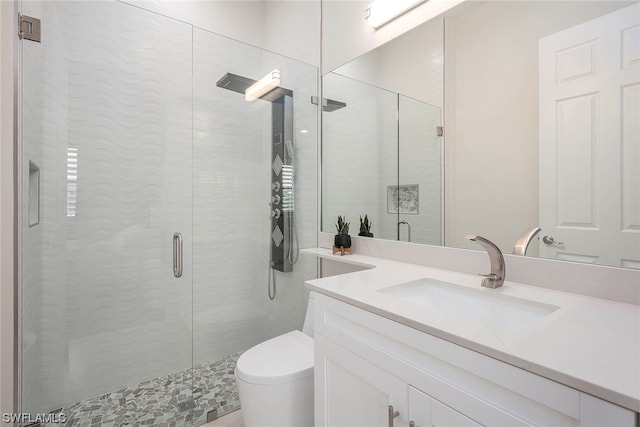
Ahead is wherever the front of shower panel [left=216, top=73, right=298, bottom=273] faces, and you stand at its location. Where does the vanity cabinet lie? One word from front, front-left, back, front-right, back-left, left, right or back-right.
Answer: front-left

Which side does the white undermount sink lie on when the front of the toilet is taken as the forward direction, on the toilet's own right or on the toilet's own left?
on the toilet's own left

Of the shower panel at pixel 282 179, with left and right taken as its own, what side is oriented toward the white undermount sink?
left

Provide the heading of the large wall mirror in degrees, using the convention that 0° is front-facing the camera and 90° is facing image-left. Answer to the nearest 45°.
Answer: approximately 45°

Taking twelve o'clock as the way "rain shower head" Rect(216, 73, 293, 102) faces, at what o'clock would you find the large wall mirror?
The large wall mirror is roughly at 9 o'clock from the rain shower head.

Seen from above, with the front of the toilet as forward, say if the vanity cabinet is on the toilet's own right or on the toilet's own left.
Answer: on the toilet's own left

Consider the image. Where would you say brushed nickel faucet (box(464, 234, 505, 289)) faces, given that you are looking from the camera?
facing the viewer and to the left of the viewer

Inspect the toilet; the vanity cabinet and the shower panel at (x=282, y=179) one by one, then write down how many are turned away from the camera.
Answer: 0

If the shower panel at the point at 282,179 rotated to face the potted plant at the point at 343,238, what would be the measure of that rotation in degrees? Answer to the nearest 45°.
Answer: approximately 90° to its left

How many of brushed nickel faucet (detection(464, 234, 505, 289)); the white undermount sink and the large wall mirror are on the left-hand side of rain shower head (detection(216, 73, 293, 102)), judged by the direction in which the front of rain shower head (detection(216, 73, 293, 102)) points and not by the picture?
3
